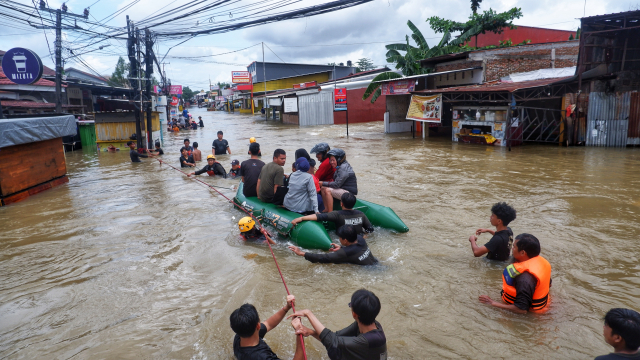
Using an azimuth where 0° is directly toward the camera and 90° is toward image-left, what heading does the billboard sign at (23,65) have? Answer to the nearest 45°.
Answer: approximately 0°

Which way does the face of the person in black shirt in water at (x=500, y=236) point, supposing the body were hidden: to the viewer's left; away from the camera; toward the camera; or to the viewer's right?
to the viewer's left

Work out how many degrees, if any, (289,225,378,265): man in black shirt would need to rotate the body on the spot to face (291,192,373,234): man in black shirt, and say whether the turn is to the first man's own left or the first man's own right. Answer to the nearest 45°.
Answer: approximately 45° to the first man's own right

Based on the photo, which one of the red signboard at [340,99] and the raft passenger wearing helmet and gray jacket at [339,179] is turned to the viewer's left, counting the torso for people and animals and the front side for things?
the raft passenger wearing helmet and gray jacket

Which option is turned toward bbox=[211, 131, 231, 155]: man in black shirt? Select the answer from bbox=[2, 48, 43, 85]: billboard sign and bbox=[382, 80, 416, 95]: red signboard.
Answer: the red signboard

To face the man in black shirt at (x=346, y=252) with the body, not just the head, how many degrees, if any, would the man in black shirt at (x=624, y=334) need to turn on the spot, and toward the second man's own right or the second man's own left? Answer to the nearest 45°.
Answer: approximately 45° to the second man's own left

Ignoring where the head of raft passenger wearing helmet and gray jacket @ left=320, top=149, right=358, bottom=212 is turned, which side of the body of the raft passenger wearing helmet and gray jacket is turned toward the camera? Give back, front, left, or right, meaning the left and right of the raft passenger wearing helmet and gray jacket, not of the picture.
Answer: left

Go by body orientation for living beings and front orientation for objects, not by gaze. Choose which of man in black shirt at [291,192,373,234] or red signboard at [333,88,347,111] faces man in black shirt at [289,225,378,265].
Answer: the red signboard

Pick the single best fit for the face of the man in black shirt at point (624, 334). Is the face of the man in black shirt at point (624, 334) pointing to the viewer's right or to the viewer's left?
to the viewer's left

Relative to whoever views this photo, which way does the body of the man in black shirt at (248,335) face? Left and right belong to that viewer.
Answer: facing away from the viewer and to the right of the viewer
